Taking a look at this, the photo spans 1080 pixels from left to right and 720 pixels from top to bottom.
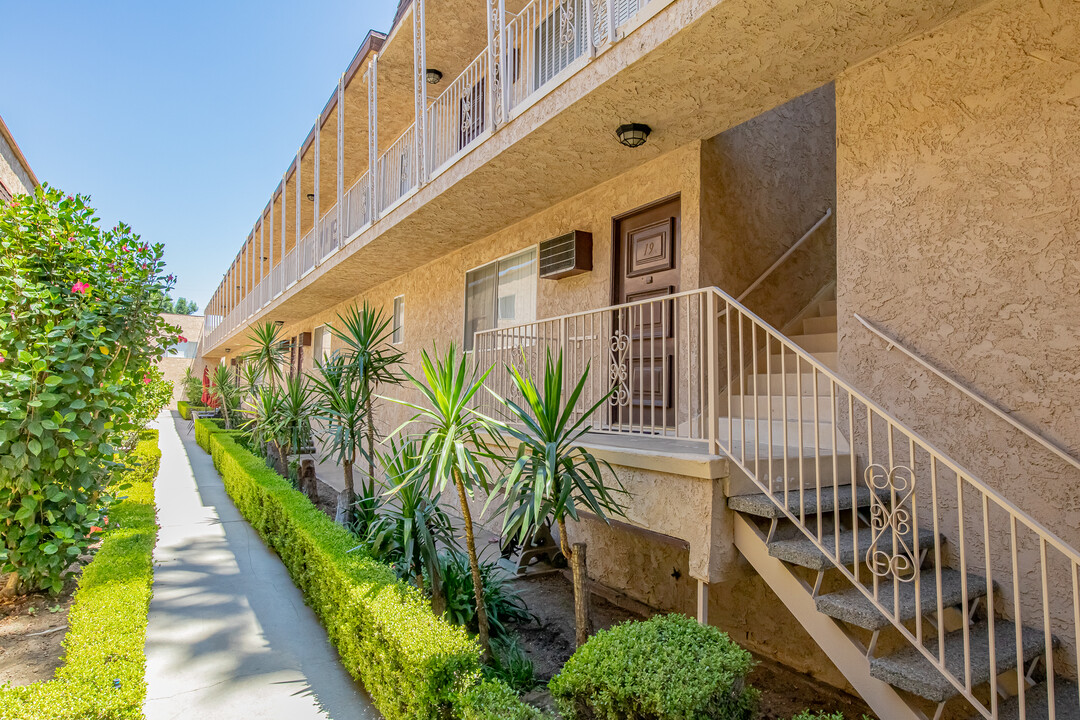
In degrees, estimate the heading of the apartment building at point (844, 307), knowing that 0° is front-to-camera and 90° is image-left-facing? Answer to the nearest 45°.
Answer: approximately 45°

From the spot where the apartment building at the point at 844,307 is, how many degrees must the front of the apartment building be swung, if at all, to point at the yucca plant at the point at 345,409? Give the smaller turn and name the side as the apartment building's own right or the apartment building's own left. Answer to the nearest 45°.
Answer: approximately 90° to the apartment building's own right

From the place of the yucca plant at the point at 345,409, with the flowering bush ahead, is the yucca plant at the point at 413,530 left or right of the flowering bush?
left

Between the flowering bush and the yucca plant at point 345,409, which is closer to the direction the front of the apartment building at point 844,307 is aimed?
the flowering bush

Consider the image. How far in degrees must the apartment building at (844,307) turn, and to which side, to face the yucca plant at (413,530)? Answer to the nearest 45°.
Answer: approximately 45° to its right
